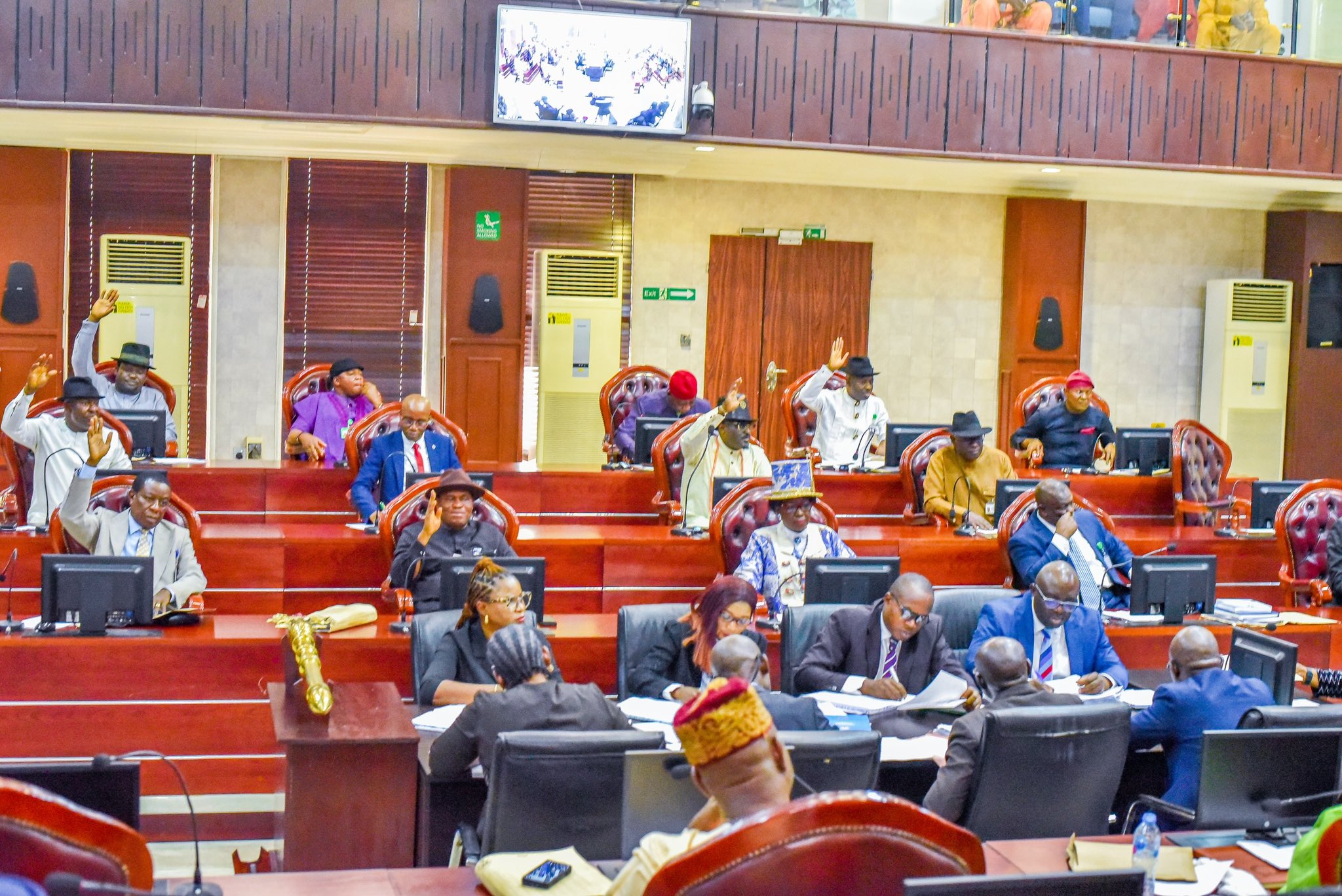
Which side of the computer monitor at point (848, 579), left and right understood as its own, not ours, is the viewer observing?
back

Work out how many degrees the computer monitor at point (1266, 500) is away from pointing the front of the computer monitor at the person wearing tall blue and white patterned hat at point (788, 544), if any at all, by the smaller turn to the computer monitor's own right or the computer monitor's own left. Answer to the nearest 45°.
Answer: approximately 135° to the computer monitor's own left

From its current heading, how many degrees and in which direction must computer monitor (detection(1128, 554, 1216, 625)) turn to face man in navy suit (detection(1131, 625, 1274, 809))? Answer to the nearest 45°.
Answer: approximately 180°

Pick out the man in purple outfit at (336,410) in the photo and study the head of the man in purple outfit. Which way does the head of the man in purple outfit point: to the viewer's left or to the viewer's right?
to the viewer's right

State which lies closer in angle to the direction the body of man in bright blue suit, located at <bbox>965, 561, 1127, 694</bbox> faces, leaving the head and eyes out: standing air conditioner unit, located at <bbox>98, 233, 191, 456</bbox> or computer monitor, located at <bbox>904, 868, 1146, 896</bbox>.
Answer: the computer monitor

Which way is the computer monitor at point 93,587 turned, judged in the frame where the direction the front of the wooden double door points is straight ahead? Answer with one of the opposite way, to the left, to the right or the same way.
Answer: the opposite way

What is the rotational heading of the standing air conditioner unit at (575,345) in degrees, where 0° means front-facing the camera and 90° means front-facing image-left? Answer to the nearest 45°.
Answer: approximately 0°

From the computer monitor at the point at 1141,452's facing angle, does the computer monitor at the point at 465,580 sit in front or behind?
behind

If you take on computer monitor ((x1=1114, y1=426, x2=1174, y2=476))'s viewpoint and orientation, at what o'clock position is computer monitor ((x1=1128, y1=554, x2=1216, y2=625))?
computer monitor ((x1=1128, y1=554, x2=1216, y2=625)) is roughly at 6 o'clock from computer monitor ((x1=1114, y1=426, x2=1174, y2=476)).

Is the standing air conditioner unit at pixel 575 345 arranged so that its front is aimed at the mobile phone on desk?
yes

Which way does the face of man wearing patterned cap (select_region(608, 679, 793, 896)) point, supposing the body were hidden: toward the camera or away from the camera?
away from the camera

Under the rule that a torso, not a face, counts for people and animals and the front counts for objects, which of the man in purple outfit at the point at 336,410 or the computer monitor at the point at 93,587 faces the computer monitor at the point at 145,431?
the computer monitor at the point at 93,587
